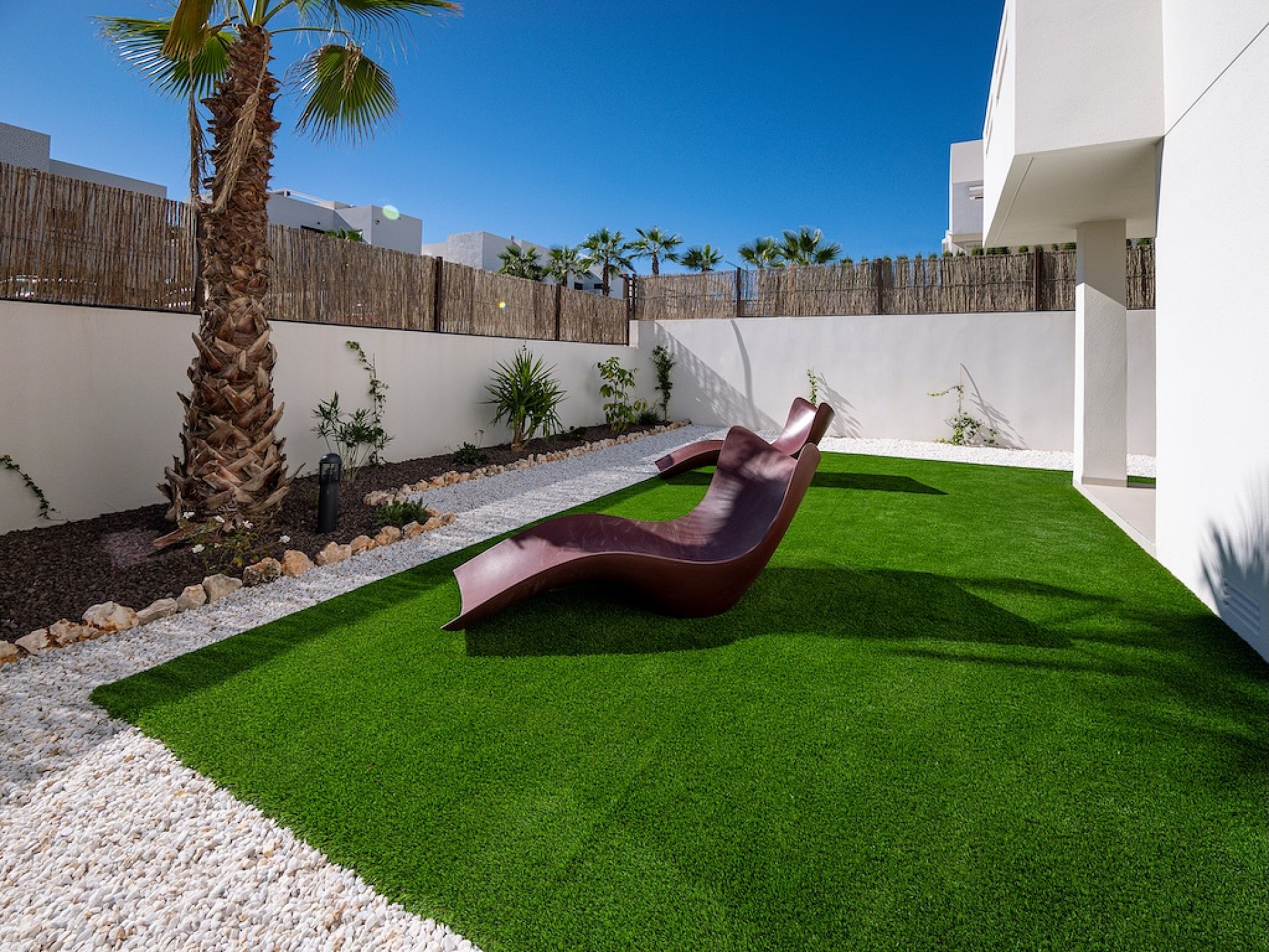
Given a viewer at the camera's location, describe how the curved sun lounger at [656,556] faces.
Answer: facing the viewer and to the left of the viewer

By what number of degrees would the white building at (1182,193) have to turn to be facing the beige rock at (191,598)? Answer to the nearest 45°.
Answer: approximately 45° to its left

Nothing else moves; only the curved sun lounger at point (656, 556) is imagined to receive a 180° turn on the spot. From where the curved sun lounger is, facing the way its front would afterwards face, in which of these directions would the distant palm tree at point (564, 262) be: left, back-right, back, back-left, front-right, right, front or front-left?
front-left

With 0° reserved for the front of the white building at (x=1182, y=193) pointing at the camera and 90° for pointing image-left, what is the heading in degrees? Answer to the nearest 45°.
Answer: approximately 90°

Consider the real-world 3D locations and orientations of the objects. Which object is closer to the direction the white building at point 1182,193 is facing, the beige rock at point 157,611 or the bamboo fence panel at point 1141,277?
the beige rock

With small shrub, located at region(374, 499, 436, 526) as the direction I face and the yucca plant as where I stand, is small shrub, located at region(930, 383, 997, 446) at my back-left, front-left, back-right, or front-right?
back-left

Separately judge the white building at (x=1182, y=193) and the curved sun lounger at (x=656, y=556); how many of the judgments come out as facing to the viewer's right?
0

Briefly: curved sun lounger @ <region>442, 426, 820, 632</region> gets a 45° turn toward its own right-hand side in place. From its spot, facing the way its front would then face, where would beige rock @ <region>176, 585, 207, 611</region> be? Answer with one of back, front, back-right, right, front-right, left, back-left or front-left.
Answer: front

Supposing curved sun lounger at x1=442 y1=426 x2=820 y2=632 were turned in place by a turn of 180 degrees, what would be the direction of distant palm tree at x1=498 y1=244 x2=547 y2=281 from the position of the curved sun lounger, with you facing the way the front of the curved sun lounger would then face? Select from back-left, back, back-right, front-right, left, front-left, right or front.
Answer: front-left
